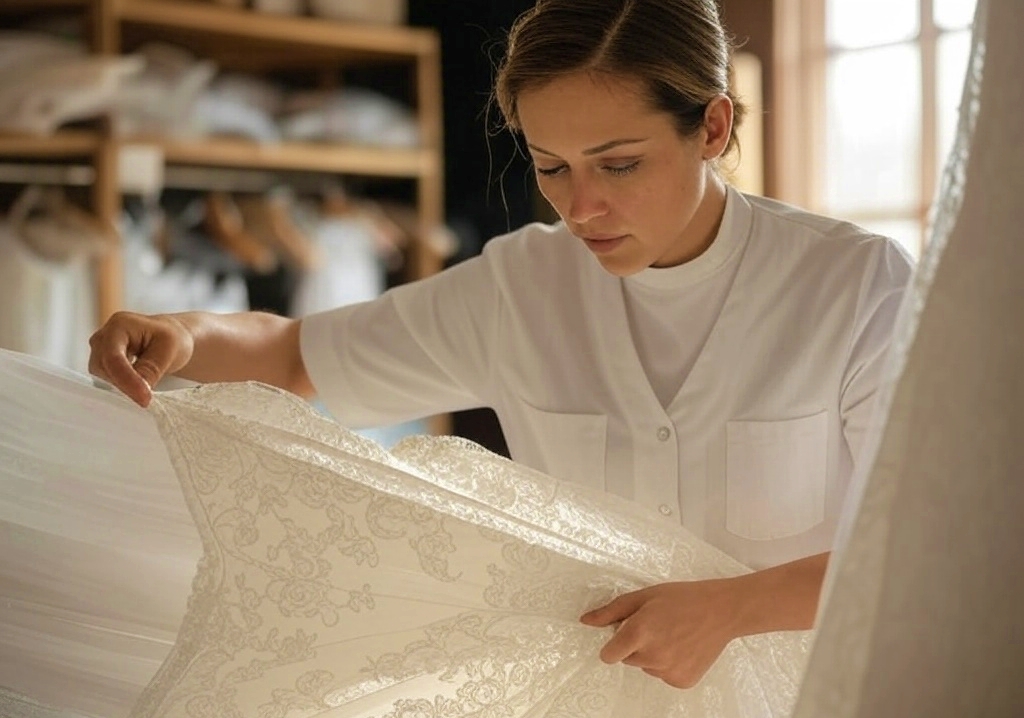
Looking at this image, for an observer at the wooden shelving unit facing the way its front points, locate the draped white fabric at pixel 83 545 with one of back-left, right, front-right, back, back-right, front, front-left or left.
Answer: front

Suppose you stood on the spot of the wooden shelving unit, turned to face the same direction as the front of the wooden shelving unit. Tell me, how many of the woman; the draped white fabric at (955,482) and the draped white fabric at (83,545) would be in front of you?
3

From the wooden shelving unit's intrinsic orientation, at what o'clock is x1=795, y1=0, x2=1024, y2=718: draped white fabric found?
The draped white fabric is roughly at 12 o'clock from the wooden shelving unit.

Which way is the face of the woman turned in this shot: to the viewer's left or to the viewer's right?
to the viewer's left

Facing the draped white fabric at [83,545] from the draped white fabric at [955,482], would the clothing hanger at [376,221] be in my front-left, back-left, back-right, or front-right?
front-right

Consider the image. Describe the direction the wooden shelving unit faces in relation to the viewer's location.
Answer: facing the viewer

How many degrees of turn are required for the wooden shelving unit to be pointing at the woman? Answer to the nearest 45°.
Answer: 0° — it already faces them
